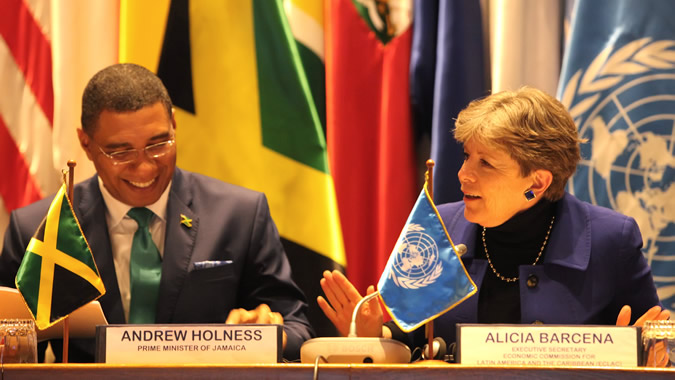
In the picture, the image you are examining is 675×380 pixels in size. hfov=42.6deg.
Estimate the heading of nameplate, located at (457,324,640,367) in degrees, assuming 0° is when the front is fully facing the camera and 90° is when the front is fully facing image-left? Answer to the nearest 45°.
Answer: approximately 0°

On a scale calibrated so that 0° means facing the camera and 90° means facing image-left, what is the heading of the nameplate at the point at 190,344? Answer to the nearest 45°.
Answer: approximately 0°

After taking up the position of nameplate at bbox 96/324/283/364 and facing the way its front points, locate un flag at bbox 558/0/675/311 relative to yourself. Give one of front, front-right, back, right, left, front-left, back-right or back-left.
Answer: back-left

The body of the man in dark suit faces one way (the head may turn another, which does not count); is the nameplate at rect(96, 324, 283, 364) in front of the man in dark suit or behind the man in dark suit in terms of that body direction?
in front

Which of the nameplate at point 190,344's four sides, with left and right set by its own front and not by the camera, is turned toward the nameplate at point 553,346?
left

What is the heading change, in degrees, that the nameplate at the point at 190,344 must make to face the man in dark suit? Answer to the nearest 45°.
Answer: approximately 180°

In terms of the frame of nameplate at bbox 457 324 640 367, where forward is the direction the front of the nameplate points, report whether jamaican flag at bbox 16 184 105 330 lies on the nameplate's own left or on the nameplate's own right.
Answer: on the nameplate's own right

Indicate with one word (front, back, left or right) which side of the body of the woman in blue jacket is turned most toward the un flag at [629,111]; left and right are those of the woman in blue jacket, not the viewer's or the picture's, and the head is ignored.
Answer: back

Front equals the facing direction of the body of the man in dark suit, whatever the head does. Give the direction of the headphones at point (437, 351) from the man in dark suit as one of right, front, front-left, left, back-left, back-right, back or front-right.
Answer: front-left

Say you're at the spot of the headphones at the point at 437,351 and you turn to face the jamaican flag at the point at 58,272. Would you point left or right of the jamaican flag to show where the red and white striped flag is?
right
